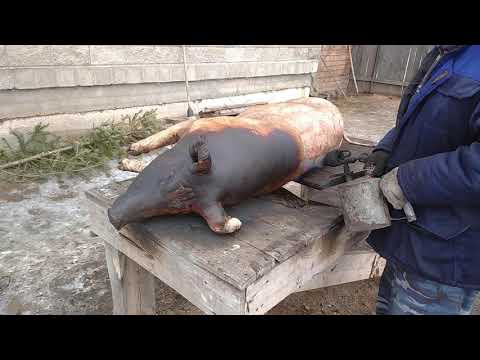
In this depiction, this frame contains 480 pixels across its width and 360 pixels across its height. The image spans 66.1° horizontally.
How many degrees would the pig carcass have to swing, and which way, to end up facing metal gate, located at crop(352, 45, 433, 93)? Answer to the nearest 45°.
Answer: approximately 180°

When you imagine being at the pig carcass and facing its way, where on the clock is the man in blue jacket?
The man in blue jacket is roughly at 8 o'clock from the pig carcass.

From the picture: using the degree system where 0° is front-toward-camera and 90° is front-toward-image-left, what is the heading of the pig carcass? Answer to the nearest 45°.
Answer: approximately 45°
